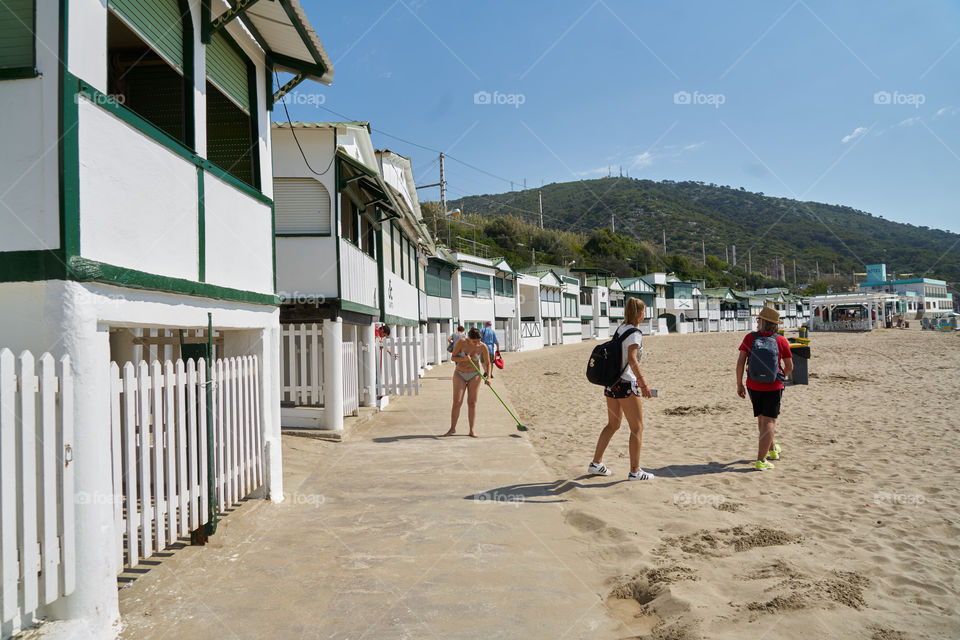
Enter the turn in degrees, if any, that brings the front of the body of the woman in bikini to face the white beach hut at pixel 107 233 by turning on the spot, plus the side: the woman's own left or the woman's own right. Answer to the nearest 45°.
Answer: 0° — they already face it

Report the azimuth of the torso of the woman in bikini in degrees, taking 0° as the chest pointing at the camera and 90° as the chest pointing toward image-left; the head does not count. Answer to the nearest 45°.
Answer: approximately 0°

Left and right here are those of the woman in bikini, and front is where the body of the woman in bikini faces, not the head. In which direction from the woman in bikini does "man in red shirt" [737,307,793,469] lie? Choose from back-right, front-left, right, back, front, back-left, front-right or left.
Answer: front-left

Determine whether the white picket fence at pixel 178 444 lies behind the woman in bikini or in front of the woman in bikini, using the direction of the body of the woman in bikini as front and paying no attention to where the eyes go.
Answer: in front

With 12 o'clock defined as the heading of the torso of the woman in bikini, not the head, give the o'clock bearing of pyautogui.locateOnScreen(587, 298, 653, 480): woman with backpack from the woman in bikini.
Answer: The woman with backpack is roughly at 11 o'clock from the woman in bikini.

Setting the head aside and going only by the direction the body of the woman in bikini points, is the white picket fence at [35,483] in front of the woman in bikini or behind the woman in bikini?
in front
